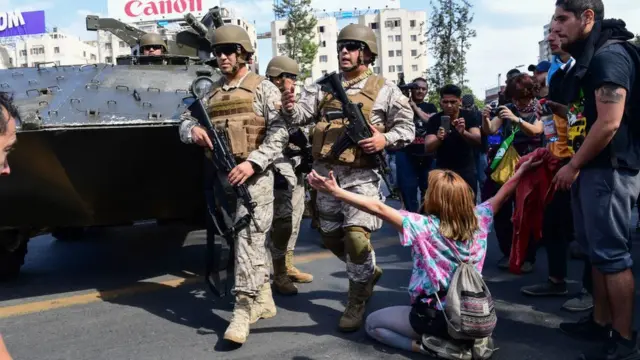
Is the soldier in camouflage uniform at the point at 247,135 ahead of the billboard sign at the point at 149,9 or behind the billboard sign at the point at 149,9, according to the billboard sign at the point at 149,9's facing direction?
ahead

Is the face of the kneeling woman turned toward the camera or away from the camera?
away from the camera

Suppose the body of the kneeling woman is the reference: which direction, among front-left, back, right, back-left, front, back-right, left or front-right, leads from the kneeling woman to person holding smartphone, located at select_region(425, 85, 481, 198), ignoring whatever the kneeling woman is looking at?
front-right

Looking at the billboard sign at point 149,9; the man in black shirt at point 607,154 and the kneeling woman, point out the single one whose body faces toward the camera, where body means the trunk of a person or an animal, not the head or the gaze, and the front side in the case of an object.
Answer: the billboard sign

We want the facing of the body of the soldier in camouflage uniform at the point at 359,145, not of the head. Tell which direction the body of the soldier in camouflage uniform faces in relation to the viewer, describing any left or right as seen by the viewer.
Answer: facing the viewer and to the left of the viewer

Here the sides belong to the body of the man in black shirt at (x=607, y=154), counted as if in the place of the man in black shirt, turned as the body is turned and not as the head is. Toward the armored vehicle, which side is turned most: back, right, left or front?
front

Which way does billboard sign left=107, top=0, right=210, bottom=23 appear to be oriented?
toward the camera

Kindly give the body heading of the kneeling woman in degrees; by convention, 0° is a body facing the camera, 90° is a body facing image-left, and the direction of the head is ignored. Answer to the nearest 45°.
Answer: approximately 135°

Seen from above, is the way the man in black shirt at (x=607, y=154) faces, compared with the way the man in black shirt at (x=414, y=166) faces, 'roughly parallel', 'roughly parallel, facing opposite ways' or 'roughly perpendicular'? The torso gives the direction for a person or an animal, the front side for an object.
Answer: roughly perpendicular

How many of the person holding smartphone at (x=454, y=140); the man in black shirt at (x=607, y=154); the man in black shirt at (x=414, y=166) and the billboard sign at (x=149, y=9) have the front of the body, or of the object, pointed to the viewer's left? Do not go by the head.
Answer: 1

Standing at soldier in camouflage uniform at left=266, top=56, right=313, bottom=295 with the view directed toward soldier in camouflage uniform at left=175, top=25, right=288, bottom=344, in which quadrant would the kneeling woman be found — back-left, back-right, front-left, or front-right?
front-left

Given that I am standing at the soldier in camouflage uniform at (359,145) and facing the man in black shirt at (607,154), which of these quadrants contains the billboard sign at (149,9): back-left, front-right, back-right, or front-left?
back-left

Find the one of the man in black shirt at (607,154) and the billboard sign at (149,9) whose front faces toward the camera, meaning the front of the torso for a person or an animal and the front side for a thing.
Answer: the billboard sign

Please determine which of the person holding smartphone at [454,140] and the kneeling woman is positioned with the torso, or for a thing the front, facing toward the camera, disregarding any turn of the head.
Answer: the person holding smartphone

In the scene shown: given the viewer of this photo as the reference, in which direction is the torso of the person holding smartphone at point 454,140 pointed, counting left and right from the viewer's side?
facing the viewer

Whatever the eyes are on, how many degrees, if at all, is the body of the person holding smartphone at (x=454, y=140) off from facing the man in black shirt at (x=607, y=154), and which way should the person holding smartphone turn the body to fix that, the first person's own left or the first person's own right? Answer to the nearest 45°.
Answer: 0° — they already face them

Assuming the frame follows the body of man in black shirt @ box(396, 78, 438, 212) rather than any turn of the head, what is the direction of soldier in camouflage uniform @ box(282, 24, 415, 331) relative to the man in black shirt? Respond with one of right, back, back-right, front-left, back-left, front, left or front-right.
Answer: front

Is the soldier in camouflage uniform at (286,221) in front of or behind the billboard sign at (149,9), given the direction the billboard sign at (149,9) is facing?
in front
